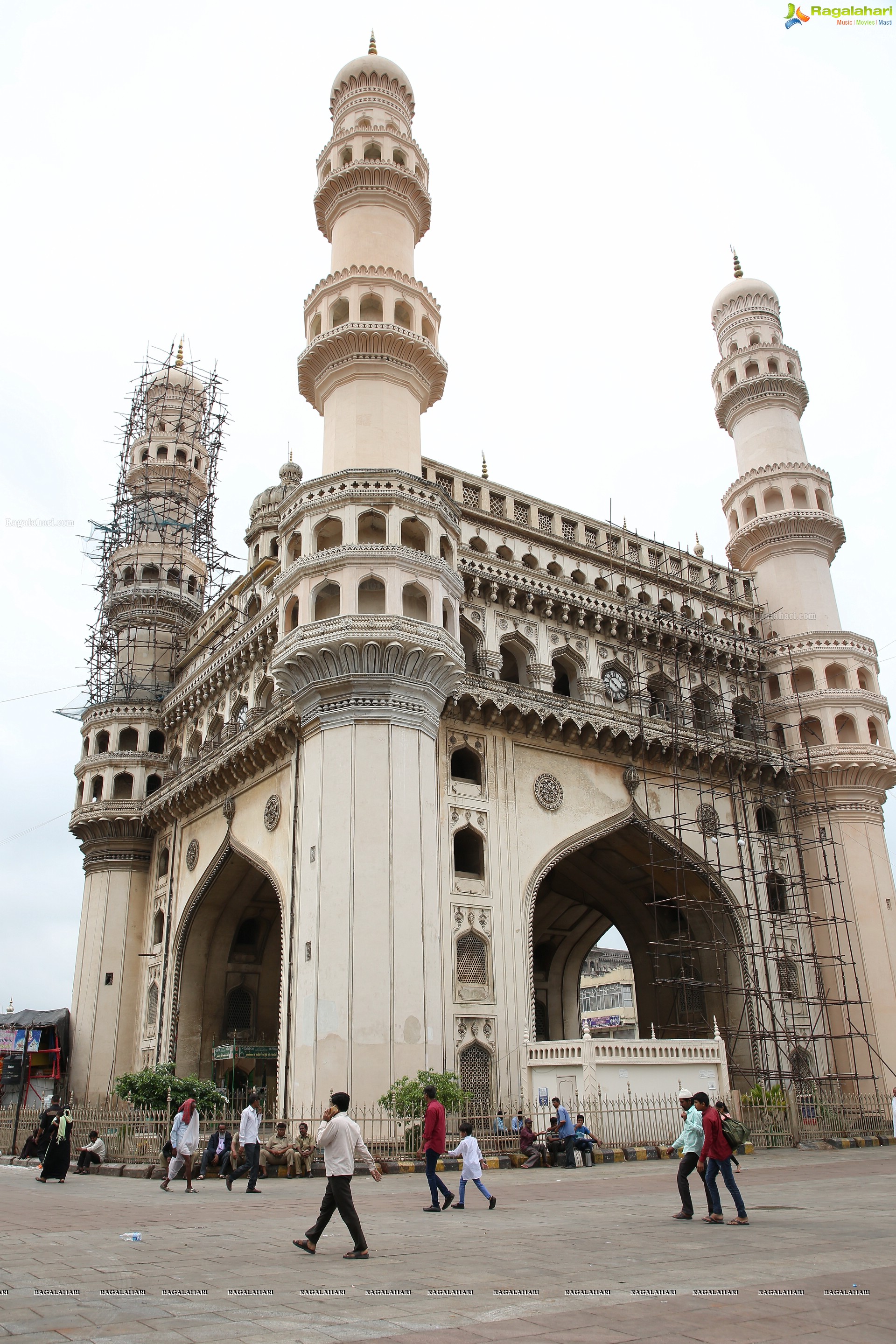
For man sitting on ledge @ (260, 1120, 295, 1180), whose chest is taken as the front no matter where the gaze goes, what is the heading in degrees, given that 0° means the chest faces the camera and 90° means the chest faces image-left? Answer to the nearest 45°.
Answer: approximately 0°

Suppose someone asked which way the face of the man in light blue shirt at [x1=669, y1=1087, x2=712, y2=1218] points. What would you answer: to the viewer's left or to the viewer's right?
to the viewer's left

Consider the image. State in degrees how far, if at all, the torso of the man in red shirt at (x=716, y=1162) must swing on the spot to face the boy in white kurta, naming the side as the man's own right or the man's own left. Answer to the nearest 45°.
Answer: approximately 45° to the man's own right
